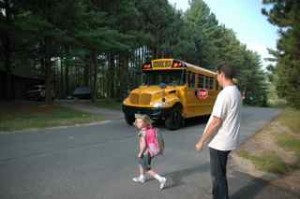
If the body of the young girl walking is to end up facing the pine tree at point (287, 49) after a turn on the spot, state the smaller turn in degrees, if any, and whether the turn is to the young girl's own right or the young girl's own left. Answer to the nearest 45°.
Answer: approximately 135° to the young girl's own right

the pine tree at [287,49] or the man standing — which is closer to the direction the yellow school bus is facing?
the man standing

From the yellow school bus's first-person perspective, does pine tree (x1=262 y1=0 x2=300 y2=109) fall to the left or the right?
on its left

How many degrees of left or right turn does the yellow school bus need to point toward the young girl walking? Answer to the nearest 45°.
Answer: approximately 45° to its left

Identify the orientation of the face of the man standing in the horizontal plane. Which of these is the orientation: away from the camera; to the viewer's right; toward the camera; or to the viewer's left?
to the viewer's left

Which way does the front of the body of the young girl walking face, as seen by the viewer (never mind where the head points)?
to the viewer's left

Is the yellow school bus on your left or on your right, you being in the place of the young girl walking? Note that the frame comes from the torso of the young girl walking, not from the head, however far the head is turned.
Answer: on your right

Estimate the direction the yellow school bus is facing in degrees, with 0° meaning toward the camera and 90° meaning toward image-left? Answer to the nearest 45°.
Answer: approximately 45°
